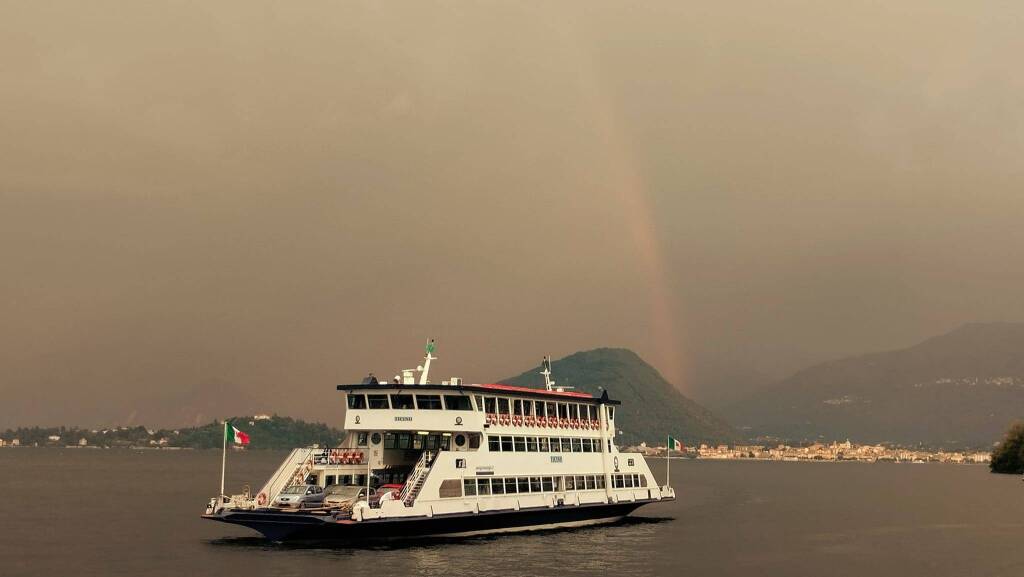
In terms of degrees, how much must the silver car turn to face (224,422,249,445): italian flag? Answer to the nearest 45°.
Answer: approximately 45° to its right

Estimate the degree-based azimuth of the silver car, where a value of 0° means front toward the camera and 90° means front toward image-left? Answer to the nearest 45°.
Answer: approximately 45°

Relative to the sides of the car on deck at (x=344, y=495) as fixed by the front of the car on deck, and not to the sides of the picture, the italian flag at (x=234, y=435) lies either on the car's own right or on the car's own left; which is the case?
on the car's own right

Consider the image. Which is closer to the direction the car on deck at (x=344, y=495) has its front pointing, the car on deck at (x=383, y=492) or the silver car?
the silver car

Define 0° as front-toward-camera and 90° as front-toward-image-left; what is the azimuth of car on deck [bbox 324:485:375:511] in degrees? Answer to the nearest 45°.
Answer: approximately 45°

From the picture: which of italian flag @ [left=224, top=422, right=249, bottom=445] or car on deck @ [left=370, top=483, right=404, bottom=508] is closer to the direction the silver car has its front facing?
the italian flag

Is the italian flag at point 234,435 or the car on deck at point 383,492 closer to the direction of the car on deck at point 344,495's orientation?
the italian flag

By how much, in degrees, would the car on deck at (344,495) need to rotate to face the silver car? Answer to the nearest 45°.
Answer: approximately 45° to its right
